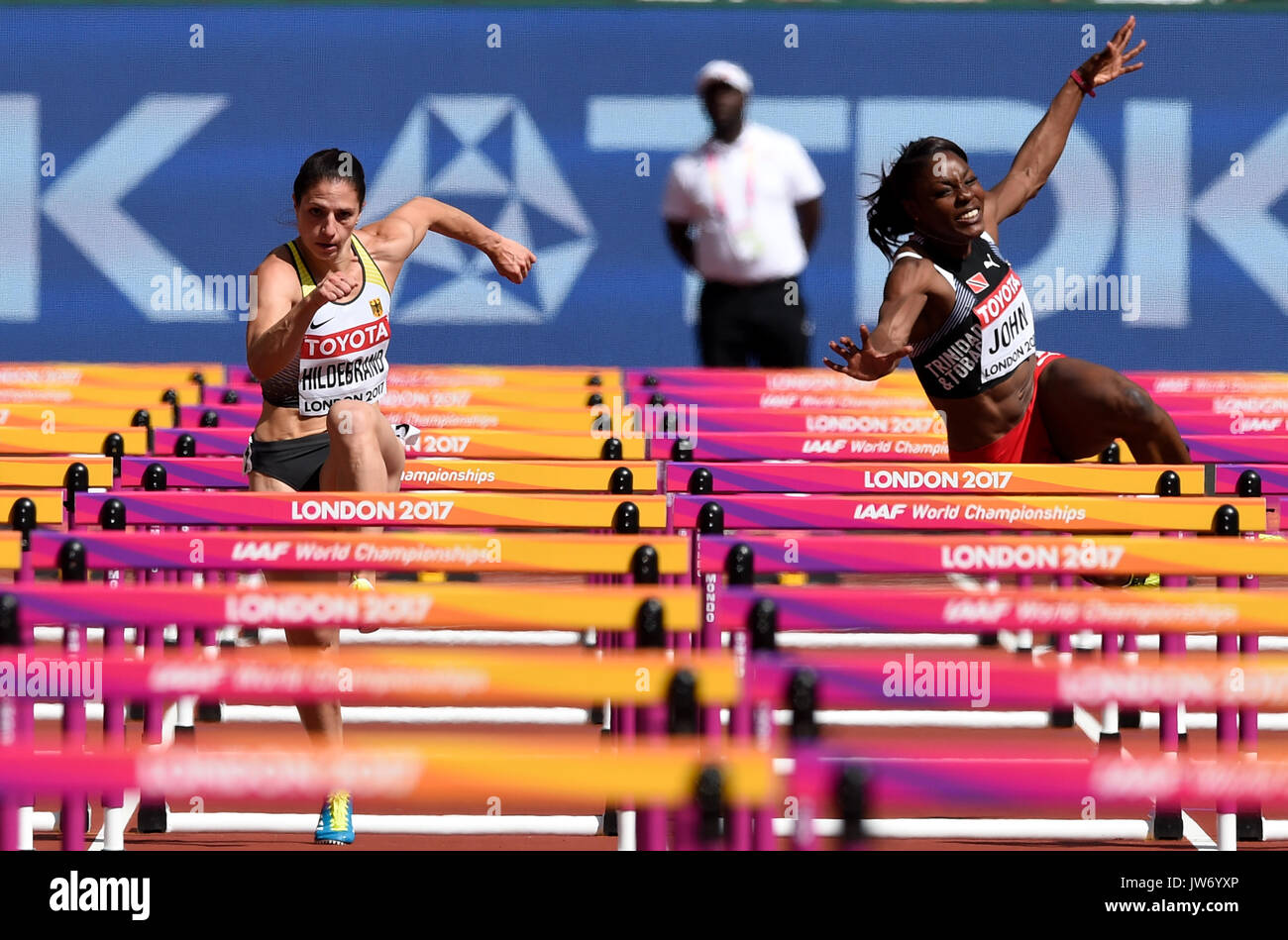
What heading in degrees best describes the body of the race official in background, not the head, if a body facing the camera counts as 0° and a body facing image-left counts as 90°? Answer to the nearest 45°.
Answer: approximately 0°

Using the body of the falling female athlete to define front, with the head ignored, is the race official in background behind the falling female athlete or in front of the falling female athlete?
behind

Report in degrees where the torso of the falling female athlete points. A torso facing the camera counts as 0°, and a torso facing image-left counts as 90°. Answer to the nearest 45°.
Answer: approximately 315°

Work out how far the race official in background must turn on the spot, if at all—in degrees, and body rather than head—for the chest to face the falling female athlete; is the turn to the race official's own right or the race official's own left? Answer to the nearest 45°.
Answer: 0° — they already face them

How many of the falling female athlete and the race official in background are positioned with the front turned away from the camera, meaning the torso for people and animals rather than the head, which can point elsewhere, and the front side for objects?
0
